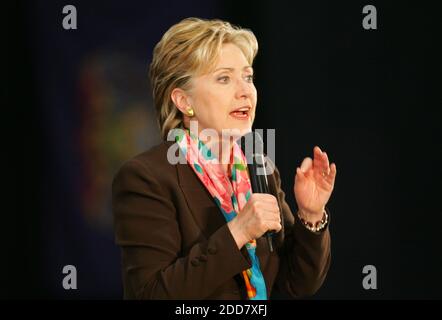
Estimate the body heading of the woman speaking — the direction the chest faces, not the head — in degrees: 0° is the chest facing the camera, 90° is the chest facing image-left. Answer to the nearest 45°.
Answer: approximately 315°
